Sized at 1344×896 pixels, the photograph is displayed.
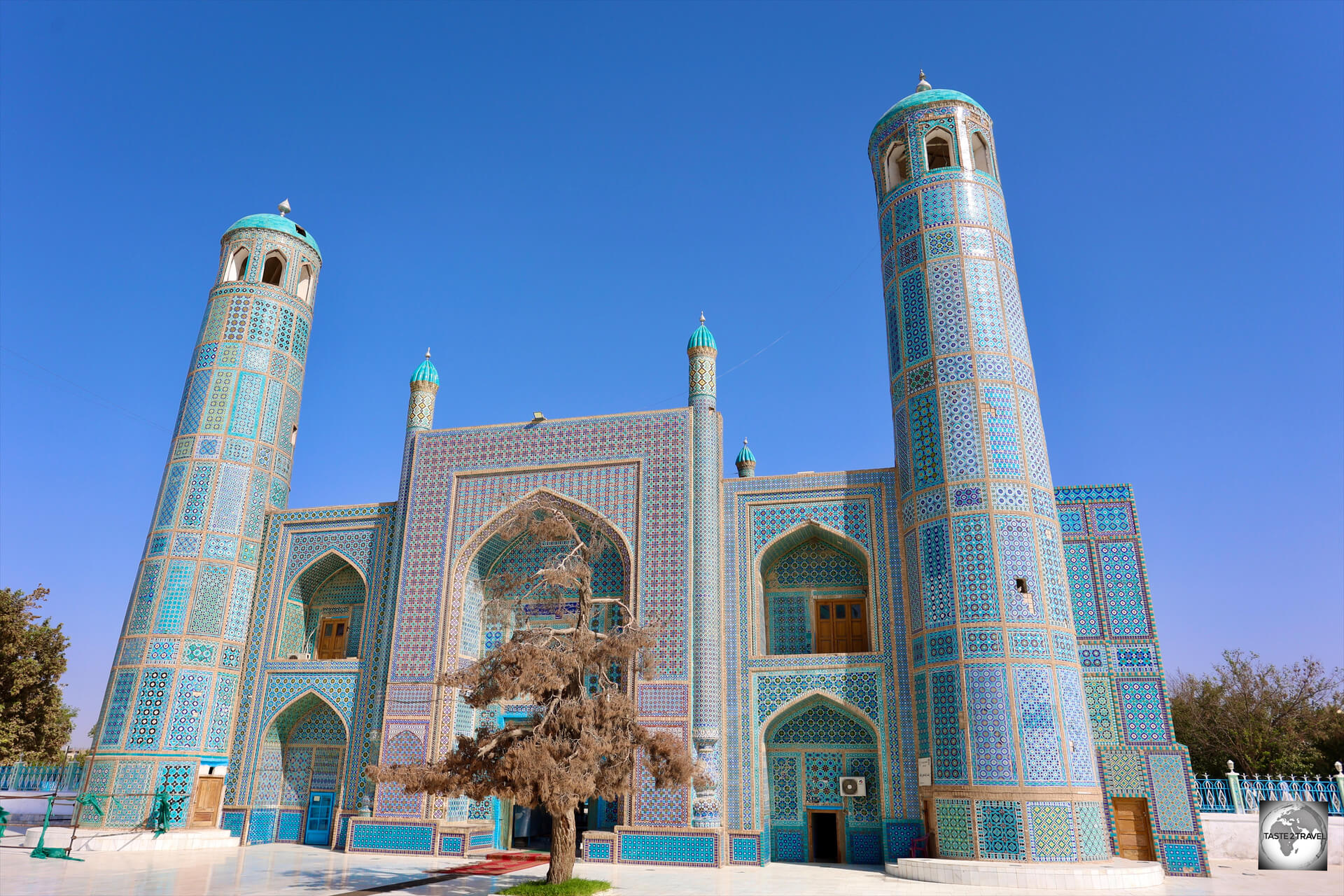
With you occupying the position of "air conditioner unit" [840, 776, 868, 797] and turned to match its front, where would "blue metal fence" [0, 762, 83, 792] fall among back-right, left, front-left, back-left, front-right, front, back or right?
right

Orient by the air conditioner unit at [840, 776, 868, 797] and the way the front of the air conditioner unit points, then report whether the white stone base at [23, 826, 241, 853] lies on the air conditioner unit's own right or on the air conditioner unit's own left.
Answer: on the air conditioner unit's own right

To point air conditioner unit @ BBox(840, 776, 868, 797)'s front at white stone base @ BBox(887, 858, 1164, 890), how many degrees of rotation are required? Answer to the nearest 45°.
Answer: approximately 45° to its left

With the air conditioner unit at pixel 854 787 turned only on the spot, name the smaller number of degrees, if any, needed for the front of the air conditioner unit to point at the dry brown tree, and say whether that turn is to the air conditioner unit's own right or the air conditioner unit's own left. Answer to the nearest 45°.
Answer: approximately 45° to the air conditioner unit's own right

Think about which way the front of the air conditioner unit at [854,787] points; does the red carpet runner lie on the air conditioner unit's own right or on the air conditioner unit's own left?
on the air conditioner unit's own right

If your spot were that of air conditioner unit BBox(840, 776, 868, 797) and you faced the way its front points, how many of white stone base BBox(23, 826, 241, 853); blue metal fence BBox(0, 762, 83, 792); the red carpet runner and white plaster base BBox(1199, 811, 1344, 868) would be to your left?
1

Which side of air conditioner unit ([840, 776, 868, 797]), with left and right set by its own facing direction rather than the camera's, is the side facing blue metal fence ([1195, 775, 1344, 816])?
left

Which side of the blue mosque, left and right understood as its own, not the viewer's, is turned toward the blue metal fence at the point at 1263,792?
left

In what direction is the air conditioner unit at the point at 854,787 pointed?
toward the camera

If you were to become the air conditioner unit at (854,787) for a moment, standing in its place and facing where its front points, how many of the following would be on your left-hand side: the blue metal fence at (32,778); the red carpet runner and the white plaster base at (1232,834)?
1

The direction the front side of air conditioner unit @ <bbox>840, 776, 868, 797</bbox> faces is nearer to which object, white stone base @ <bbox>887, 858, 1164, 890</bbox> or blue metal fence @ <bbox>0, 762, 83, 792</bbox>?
the white stone base

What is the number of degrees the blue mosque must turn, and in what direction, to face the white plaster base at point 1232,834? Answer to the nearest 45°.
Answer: approximately 90° to its left

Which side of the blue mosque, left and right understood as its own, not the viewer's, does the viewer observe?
front
